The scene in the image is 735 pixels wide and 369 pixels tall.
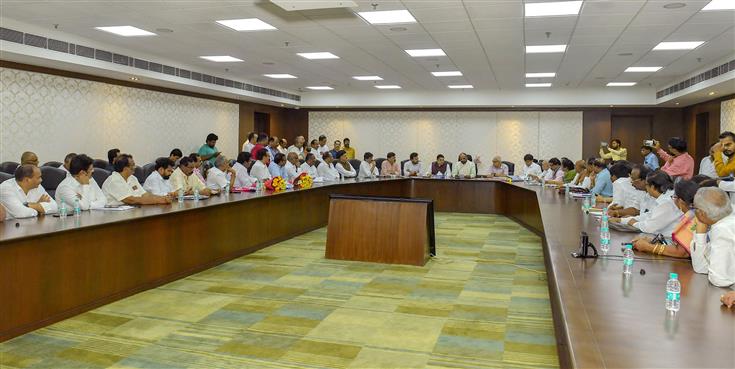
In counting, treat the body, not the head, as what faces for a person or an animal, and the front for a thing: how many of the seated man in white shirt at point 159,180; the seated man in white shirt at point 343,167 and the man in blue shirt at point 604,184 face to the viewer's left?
1

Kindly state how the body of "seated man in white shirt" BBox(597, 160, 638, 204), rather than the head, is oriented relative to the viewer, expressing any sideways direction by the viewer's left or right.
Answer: facing to the left of the viewer

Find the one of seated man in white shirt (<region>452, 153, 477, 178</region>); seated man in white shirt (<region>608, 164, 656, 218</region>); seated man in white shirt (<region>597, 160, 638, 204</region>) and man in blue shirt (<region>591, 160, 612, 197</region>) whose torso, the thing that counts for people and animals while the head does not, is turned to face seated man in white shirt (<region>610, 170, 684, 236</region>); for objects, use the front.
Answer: seated man in white shirt (<region>452, 153, 477, 178</region>)

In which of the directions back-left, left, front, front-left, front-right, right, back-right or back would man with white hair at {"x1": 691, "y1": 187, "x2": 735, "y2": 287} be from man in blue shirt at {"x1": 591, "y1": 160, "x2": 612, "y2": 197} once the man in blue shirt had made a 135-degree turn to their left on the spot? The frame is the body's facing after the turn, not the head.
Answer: front-right

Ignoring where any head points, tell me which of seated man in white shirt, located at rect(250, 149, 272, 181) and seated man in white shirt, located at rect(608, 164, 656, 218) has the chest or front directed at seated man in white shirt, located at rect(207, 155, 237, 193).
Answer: seated man in white shirt, located at rect(608, 164, 656, 218)

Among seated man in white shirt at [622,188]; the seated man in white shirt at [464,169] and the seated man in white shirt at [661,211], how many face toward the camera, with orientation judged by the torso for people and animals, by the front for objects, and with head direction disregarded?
1

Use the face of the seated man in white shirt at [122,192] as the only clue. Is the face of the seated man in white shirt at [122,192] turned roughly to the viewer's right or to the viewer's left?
to the viewer's right

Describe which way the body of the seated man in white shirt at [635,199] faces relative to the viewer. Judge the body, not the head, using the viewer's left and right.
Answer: facing to the left of the viewer

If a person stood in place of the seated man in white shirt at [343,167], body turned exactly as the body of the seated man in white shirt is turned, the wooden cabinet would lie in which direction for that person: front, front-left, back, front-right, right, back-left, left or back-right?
front-right

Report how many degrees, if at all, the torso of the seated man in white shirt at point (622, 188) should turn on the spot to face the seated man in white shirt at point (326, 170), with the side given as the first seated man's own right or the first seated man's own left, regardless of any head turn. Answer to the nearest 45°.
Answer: approximately 45° to the first seated man's own right

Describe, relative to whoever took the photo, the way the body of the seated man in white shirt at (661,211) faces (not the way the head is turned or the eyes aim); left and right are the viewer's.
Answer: facing to the left of the viewer

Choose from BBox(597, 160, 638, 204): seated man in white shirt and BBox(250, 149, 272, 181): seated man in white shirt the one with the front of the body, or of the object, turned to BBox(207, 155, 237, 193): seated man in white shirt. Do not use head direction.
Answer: BBox(597, 160, 638, 204): seated man in white shirt

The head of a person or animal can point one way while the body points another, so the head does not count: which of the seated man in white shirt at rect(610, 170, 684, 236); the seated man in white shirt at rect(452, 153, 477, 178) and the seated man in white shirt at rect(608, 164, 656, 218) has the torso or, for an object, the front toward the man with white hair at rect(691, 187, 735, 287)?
the seated man in white shirt at rect(452, 153, 477, 178)

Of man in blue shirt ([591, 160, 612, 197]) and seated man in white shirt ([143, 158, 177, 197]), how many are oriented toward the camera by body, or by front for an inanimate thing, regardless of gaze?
0

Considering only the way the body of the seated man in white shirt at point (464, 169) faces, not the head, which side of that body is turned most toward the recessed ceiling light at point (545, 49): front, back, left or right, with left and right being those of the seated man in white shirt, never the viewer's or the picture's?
front

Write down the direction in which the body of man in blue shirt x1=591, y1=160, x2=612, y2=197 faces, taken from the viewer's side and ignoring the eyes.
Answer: to the viewer's left
